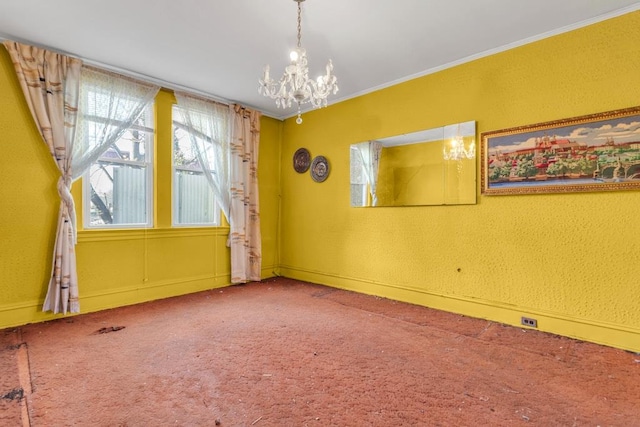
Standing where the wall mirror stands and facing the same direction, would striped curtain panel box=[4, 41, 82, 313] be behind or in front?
in front

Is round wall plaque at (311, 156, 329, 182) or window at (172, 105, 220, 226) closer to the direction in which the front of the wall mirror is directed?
the window

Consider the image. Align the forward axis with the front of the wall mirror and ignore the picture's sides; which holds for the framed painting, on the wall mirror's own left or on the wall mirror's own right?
on the wall mirror's own left

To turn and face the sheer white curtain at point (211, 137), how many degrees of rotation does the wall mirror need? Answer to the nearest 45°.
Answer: approximately 45° to its right

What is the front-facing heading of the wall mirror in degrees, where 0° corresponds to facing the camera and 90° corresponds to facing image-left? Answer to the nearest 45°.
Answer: approximately 45°

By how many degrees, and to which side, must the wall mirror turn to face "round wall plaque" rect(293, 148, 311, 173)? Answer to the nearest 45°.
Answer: approximately 90° to its right

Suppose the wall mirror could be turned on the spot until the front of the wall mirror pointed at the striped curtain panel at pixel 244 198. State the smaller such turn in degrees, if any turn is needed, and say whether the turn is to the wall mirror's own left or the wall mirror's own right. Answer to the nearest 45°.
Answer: approximately 45° to the wall mirror's own right
